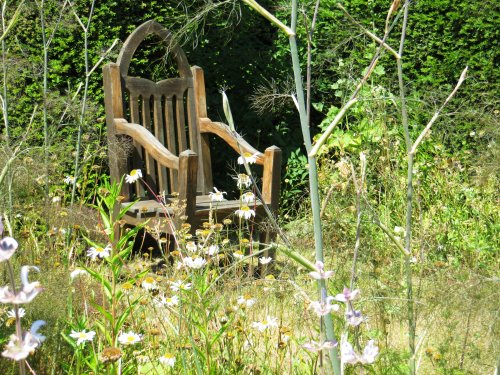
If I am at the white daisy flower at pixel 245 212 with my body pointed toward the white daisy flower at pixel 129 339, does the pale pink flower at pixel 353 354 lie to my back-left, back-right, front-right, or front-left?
front-left

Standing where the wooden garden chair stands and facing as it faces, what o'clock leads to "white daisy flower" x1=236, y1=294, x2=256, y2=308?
The white daisy flower is roughly at 1 o'clock from the wooden garden chair.

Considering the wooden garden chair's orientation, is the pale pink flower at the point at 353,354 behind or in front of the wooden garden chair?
in front

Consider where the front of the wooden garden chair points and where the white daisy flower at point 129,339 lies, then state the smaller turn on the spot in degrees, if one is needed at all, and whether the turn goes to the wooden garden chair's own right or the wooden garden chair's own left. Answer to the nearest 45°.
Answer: approximately 45° to the wooden garden chair's own right

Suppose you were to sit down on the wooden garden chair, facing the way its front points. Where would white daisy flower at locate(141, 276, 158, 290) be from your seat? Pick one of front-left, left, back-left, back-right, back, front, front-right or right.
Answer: front-right

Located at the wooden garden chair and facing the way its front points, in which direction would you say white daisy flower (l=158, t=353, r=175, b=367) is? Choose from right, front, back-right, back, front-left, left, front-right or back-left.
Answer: front-right

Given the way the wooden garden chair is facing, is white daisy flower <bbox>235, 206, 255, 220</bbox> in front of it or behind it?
in front

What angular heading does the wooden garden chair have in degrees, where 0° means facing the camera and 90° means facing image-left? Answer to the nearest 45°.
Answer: approximately 315°

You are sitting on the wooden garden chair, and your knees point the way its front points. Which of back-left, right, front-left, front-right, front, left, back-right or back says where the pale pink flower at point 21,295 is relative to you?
front-right

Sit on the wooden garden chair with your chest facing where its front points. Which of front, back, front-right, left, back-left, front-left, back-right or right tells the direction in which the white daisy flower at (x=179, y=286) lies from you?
front-right
